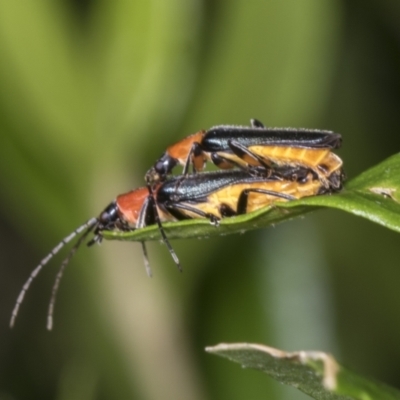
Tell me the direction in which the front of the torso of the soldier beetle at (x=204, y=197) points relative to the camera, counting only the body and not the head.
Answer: to the viewer's left

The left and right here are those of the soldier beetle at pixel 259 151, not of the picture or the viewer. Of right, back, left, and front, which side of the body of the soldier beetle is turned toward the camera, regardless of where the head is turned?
left
